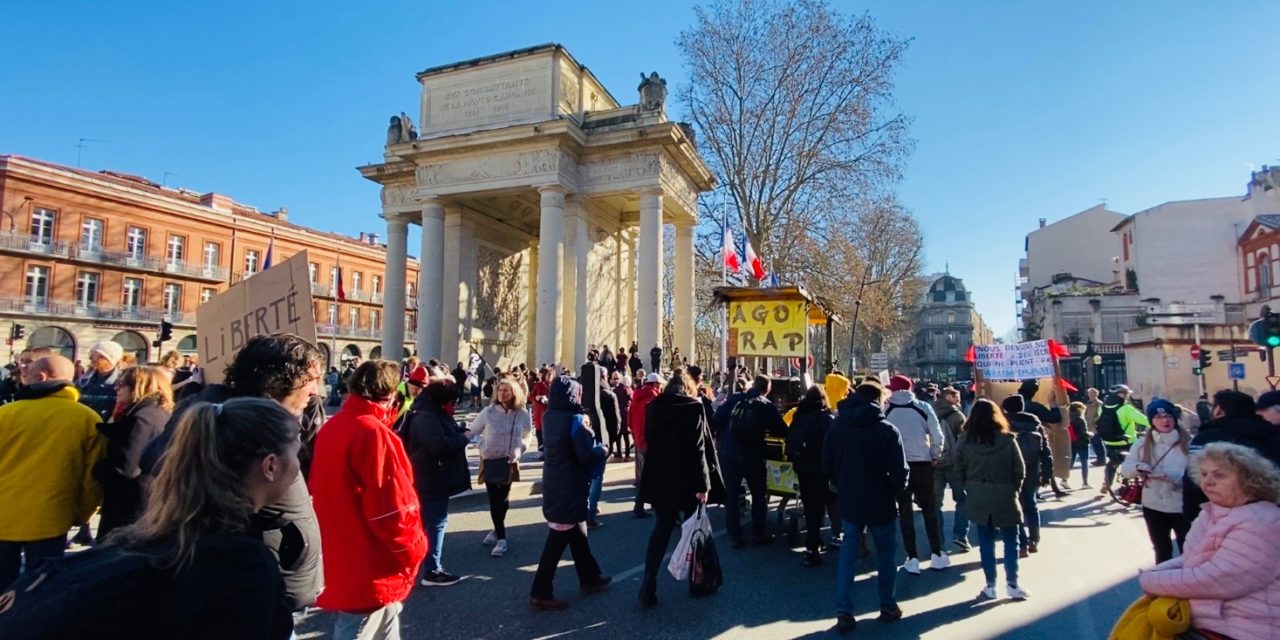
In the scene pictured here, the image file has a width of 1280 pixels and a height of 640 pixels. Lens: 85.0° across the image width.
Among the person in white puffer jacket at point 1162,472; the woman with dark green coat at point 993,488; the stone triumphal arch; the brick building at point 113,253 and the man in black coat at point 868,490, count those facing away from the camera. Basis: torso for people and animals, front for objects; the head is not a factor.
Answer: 2

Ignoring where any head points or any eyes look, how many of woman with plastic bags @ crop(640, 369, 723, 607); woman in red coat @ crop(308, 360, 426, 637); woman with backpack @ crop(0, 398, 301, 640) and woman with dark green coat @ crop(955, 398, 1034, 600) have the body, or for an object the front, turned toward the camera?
0

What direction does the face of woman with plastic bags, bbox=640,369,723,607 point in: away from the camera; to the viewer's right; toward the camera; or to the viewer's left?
away from the camera

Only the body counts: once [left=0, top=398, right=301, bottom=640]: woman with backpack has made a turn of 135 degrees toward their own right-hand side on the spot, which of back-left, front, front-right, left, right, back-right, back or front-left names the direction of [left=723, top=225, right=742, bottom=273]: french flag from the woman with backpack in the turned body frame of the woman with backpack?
back-left

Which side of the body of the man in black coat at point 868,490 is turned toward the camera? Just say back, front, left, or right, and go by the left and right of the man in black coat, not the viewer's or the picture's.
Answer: back

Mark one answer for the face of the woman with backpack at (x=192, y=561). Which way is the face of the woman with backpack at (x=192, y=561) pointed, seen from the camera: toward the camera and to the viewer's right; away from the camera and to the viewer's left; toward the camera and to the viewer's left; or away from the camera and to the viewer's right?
away from the camera and to the viewer's right

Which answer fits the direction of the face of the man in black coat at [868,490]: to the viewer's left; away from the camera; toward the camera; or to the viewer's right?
away from the camera

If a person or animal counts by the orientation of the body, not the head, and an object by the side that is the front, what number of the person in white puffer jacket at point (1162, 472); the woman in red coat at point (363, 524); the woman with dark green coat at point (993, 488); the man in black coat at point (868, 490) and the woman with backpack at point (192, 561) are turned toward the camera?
1

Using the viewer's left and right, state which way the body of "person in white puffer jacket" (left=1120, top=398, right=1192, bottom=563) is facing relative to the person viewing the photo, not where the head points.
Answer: facing the viewer

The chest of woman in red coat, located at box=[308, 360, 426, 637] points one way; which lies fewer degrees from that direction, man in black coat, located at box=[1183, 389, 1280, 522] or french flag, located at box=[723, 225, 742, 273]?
the french flag

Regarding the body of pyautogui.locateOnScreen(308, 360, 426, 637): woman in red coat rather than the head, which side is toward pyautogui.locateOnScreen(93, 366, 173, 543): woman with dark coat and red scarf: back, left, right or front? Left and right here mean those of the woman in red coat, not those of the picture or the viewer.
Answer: left

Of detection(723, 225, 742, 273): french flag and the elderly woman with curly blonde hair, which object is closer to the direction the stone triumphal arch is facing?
the elderly woman with curly blonde hair

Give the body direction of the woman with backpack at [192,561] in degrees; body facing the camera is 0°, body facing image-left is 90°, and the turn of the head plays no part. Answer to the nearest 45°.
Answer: approximately 225°

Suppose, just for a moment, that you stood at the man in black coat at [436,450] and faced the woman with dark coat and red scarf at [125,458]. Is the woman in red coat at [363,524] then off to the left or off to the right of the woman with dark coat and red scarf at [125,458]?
left

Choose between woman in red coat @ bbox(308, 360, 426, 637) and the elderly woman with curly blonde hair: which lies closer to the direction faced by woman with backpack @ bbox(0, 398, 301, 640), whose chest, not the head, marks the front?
the woman in red coat

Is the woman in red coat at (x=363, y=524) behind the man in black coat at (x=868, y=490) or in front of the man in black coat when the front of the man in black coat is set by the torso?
behind

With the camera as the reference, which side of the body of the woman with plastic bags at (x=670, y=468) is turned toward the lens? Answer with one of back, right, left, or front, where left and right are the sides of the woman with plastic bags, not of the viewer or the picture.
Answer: back

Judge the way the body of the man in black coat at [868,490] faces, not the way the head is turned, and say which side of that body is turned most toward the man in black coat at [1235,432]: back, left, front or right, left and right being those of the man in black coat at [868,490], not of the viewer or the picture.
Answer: right

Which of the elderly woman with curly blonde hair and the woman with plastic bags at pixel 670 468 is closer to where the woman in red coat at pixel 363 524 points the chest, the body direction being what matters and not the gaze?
the woman with plastic bags
